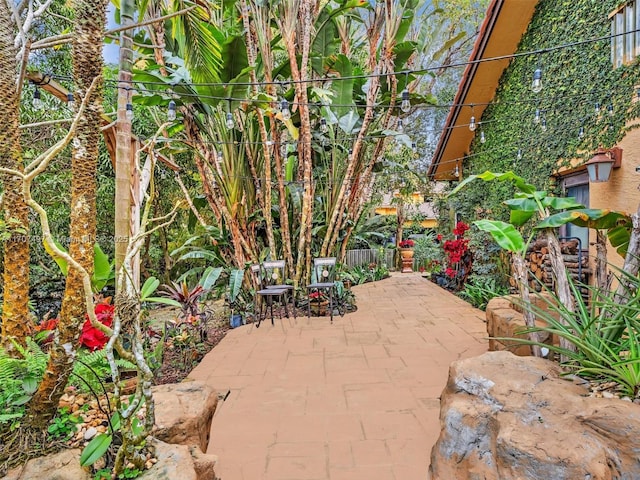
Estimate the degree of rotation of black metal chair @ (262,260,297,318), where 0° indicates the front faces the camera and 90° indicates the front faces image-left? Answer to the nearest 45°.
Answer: approximately 315°

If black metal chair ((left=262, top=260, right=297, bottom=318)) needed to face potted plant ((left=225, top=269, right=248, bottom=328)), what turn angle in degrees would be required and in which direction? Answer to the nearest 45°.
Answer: approximately 90° to its right

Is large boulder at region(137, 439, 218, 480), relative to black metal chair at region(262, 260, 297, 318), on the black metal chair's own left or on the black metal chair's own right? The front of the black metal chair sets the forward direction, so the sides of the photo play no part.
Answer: on the black metal chair's own right

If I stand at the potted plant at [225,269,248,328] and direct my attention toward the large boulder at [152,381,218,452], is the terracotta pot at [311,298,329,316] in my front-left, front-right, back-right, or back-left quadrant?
back-left

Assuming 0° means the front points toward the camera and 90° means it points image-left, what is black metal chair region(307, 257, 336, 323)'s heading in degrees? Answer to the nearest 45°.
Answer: approximately 45°

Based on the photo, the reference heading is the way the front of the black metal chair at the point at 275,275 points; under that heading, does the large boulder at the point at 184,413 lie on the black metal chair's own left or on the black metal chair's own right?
on the black metal chair's own right

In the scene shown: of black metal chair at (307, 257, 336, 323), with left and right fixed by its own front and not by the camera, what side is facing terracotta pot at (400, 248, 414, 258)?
back

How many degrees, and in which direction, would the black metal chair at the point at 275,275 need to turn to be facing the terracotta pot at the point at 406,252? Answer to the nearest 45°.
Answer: approximately 90° to its left
